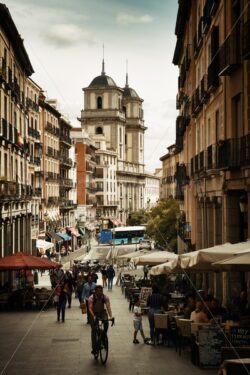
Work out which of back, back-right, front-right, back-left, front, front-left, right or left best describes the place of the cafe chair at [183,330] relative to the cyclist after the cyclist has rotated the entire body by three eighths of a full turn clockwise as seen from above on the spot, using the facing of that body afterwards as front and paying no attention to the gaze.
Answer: back-right

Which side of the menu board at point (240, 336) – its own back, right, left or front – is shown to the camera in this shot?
front

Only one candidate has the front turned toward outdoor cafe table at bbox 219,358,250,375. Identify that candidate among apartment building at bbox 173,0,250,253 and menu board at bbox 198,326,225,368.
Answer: the menu board

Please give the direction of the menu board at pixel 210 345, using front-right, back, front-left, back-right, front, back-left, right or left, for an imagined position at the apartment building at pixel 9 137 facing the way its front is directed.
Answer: right

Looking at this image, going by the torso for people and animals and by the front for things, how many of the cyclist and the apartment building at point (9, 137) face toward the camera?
1

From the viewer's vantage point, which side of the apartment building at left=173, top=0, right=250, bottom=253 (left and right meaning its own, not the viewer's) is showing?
left

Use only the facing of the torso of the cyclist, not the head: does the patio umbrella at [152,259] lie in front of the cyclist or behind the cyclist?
behind

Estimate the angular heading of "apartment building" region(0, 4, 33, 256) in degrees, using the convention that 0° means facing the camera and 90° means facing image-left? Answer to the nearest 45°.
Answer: approximately 270°

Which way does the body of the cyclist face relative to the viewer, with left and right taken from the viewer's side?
facing the viewer

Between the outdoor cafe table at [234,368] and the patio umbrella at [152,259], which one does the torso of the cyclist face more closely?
the outdoor cafe table

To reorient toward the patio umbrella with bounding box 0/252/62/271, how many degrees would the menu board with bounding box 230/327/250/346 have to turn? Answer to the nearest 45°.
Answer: approximately 135° to its right

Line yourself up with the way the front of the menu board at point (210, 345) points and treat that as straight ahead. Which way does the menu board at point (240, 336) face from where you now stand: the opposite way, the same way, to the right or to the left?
the same way

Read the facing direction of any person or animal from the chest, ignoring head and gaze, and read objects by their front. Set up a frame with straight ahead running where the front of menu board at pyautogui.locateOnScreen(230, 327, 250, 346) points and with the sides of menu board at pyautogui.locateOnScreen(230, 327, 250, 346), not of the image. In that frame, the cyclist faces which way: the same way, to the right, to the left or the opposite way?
the same way

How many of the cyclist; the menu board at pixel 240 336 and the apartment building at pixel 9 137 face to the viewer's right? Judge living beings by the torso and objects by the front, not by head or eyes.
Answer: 1
